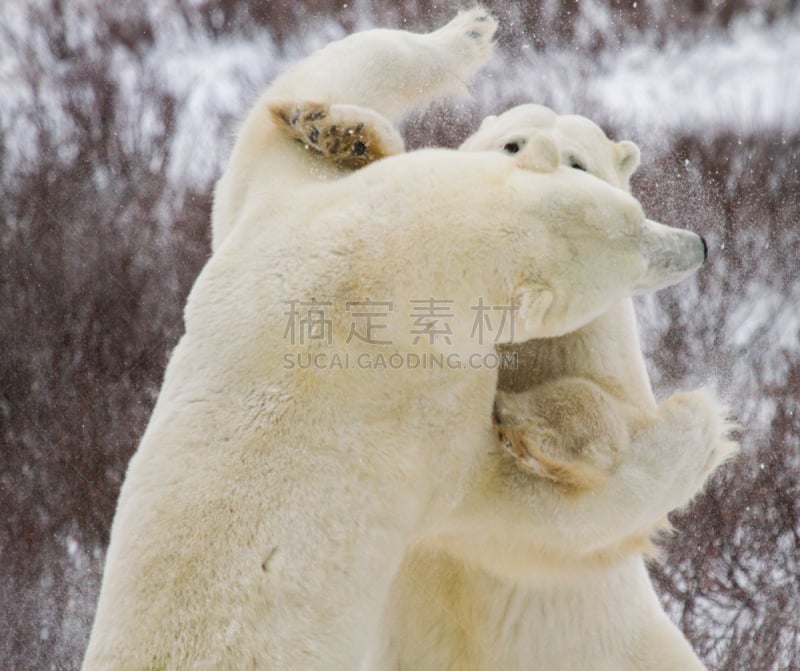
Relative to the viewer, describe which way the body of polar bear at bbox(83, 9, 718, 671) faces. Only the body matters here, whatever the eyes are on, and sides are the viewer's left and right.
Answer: facing away from the viewer and to the right of the viewer
